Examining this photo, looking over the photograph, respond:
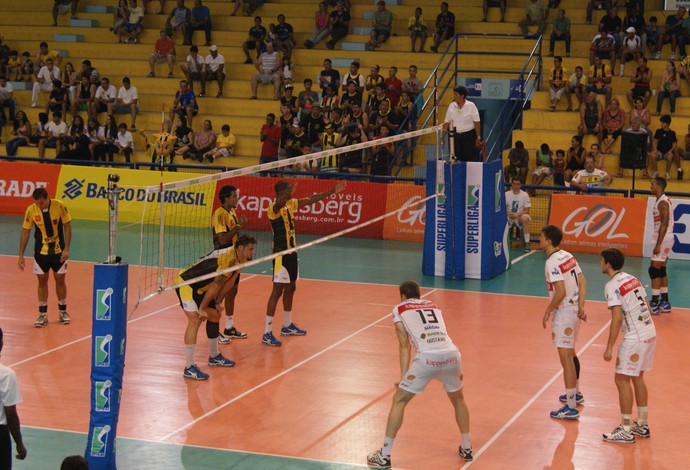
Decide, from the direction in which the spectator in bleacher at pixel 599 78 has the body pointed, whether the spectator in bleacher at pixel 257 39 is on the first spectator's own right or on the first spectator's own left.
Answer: on the first spectator's own right

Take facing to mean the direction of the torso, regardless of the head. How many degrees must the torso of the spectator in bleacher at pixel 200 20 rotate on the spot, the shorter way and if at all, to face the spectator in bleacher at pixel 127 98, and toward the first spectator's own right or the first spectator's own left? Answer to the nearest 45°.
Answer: approximately 45° to the first spectator's own right

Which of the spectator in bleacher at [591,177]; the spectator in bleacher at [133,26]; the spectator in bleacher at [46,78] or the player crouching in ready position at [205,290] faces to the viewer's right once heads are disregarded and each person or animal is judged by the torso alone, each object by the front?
the player crouching in ready position

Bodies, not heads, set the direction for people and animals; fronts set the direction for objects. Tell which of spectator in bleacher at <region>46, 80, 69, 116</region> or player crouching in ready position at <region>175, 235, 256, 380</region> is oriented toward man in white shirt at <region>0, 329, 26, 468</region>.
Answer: the spectator in bleacher

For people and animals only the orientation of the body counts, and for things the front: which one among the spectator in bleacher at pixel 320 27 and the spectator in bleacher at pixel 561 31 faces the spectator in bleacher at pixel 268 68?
the spectator in bleacher at pixel 320 27

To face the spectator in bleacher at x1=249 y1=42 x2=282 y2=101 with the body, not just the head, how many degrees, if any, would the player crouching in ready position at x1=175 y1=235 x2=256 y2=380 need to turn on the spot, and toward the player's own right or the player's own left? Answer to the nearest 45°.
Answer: approximately 90° to the player's own left

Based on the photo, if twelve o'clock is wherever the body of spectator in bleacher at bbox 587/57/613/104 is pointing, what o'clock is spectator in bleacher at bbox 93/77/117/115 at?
spectator in bleacher at bbox 93/77/117/115 is roughly at 3 o'clock from spectator in bleacher at bbox 587/57/613/104.

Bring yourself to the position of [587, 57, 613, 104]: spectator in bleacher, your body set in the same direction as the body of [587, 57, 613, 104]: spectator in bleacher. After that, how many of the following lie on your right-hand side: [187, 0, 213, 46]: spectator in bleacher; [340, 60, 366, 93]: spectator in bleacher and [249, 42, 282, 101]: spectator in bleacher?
3

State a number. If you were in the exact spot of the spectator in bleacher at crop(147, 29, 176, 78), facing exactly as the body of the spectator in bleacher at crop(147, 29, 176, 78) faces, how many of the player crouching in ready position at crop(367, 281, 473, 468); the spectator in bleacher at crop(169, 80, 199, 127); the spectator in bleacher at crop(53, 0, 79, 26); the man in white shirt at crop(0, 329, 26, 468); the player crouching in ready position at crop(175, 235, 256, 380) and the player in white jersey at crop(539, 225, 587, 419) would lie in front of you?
5

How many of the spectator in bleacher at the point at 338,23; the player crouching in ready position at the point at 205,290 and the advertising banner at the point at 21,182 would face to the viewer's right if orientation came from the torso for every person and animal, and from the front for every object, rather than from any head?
1

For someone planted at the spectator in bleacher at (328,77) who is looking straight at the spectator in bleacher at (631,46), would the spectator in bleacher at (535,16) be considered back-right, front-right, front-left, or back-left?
front-left

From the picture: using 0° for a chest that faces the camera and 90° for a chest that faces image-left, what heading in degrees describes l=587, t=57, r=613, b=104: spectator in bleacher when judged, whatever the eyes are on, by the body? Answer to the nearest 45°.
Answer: approximately 0°

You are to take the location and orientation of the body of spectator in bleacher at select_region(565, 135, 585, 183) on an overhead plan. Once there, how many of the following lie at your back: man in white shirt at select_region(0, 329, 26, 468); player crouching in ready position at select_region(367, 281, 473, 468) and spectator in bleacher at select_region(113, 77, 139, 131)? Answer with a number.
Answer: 0

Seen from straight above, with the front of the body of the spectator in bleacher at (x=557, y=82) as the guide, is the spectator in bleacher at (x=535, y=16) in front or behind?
behind

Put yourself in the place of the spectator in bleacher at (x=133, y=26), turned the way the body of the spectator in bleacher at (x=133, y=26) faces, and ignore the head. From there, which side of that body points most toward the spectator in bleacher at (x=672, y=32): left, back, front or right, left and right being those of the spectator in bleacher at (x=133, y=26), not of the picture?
left

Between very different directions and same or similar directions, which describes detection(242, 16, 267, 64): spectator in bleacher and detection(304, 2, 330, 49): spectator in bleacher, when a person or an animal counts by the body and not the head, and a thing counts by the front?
same or similar directions

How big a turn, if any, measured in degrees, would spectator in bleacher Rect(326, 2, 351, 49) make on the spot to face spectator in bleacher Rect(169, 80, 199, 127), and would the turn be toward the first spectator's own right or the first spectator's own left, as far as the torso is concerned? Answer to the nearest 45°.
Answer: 0° — they already face them

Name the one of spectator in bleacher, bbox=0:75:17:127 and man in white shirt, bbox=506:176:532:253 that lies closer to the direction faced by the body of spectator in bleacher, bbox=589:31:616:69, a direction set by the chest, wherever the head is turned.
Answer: the man in white shirt

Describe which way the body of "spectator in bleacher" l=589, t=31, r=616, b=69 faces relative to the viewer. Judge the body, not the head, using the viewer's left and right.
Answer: facing the viewer

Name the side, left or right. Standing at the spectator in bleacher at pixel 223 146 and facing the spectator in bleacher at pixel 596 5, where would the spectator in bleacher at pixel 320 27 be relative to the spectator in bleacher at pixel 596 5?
left

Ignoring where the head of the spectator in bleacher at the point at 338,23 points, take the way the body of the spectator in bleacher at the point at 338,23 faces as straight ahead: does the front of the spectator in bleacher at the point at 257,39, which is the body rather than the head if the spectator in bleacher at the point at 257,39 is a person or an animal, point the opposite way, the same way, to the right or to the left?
the same way

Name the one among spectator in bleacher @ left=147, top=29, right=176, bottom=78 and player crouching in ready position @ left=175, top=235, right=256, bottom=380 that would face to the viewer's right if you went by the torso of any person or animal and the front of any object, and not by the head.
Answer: the player crouching in ready position

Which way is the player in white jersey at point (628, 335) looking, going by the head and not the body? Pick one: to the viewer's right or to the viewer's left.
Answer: to the viewer's left
